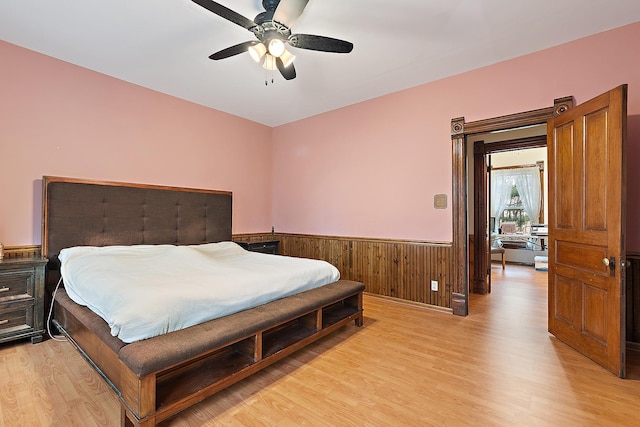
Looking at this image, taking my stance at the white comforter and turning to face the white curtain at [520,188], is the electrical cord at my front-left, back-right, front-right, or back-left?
back-left

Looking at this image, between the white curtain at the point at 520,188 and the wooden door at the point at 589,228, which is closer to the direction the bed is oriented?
the wooden door

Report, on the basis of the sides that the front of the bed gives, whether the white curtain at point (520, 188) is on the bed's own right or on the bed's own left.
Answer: on the bed's own left

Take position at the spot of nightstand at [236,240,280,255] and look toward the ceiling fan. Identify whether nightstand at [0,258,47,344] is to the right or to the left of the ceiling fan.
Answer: right

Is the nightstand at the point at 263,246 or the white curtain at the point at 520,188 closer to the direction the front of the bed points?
the white curtain

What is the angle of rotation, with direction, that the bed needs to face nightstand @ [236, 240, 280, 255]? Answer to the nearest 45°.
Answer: approximately 90° to its left

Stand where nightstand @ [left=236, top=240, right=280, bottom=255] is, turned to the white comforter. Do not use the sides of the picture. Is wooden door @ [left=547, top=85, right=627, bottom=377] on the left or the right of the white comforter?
left

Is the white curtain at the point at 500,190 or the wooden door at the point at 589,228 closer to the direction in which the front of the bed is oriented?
the wooden door

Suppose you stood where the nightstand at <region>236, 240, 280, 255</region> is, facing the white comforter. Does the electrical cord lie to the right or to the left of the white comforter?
right

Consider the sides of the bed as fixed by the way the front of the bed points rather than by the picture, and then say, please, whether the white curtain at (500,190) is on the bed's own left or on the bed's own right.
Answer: on the bed's own left

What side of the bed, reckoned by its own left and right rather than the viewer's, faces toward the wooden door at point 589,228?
front

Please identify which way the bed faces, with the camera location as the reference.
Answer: facing the viewer and to the right of the viewer
